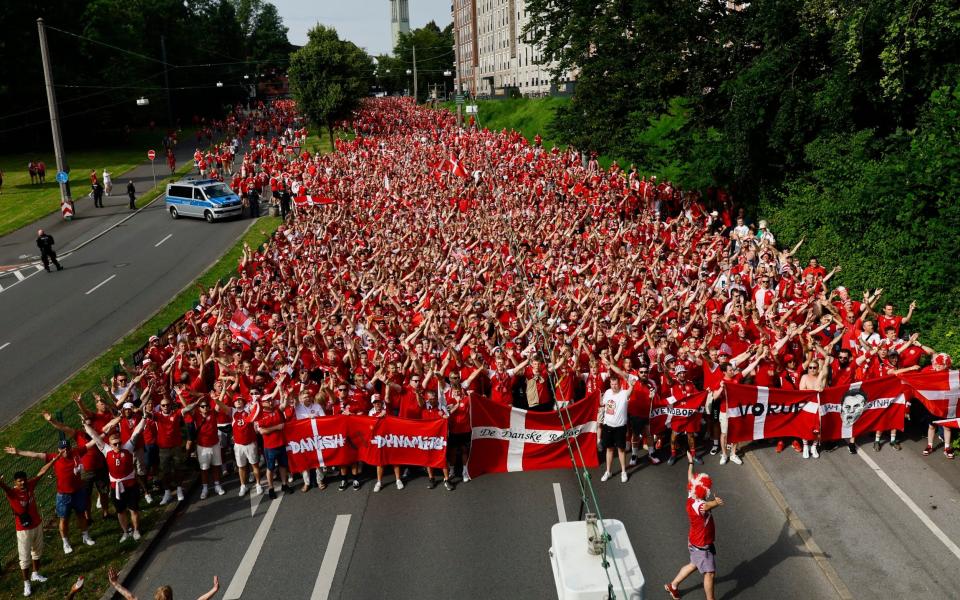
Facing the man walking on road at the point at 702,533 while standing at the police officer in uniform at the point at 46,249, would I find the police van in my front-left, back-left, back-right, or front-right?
back-left

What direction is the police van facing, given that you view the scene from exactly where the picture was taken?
facing the viewer and to the right of the viewer

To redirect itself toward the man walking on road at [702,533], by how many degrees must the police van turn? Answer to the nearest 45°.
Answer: approximately 45° to its right

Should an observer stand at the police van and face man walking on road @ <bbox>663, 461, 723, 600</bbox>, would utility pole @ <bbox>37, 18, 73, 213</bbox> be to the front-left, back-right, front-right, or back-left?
back-right

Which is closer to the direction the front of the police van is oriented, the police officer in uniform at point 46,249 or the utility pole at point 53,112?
the police officer in uniform

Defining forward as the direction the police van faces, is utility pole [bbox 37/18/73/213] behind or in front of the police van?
behind
